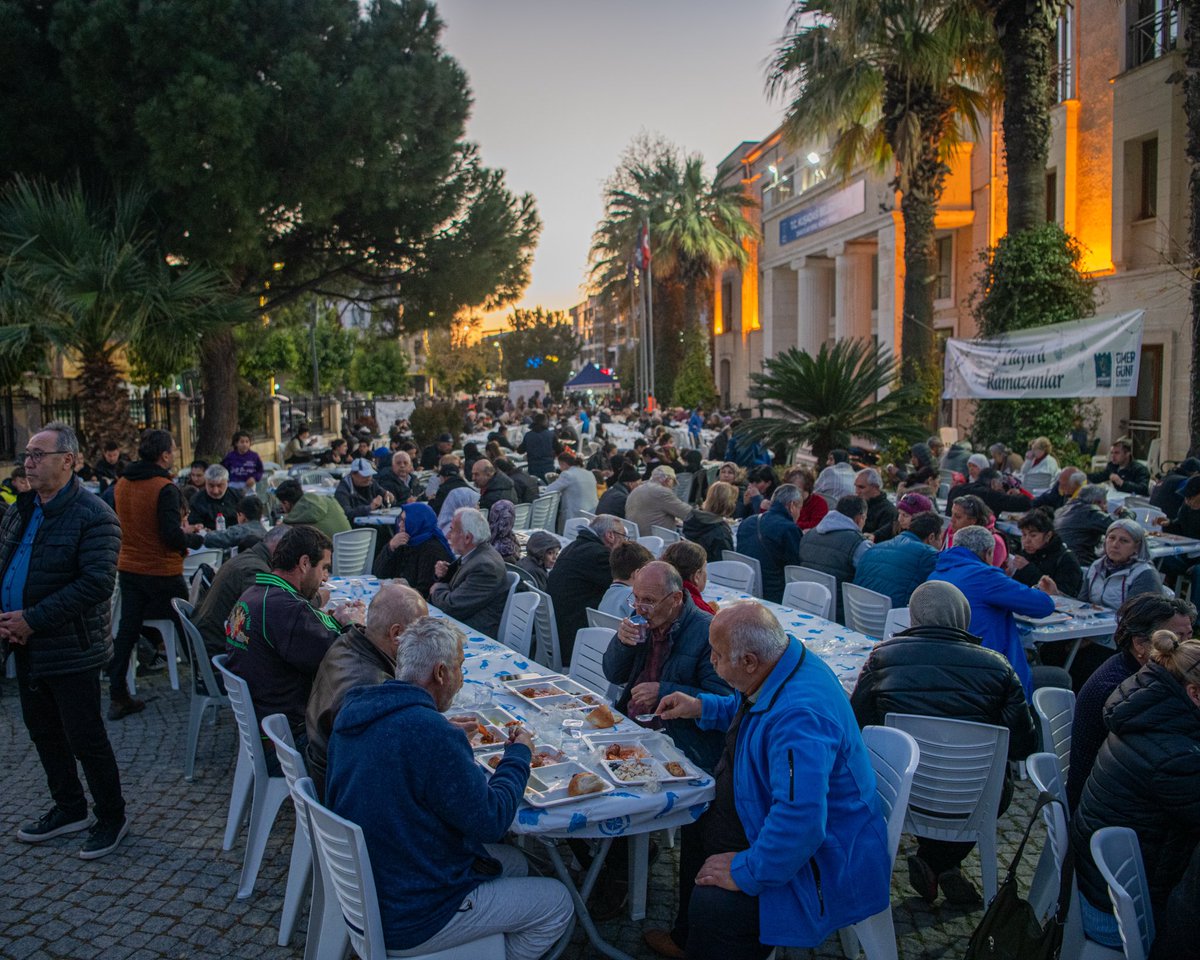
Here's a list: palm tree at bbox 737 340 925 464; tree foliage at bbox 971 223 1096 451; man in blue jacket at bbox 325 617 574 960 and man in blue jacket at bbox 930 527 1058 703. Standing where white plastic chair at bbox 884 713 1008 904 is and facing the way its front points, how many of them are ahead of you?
3

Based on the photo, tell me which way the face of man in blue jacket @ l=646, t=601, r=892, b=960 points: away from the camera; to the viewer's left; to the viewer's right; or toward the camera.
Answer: to the viewer's left

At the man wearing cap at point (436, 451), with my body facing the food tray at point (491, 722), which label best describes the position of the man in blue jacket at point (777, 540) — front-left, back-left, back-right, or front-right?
front-left

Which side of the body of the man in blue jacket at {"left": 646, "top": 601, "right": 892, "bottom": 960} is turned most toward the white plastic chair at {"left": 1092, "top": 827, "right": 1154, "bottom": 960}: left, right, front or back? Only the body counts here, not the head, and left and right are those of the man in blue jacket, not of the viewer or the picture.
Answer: back

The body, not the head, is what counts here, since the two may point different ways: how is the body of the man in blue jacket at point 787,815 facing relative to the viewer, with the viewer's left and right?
facing to the left of the viewer

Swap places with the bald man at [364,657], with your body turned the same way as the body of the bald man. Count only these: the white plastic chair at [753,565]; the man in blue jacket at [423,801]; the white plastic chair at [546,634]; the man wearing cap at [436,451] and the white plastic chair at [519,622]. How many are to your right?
1

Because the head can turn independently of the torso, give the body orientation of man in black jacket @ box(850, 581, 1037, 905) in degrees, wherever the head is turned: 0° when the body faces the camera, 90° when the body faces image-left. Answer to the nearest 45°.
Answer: approximately 180°

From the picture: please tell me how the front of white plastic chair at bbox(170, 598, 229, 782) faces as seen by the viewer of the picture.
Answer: facing to the right of the viewer

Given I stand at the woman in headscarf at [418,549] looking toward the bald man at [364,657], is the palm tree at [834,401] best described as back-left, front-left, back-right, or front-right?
back-left

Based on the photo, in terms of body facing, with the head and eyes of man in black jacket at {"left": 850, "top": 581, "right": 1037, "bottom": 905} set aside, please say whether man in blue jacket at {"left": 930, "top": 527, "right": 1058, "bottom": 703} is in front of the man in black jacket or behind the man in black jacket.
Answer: in front

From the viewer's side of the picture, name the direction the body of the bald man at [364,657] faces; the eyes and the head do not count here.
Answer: to the viewer's right

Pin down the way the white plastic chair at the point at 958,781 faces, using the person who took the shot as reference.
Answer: facing away from the viewer

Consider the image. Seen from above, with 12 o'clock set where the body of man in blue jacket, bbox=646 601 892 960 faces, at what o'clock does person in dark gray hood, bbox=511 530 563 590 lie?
The person in dark gray hood is roughly at 2 o'clock from the man in blue jacket.

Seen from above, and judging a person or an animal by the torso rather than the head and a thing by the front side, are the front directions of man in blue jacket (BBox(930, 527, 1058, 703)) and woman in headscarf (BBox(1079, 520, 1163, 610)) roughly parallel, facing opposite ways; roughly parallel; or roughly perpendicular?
roughly parallel, facing opposite ways

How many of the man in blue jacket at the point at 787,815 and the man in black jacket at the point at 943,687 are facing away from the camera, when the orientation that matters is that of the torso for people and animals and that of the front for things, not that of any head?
1

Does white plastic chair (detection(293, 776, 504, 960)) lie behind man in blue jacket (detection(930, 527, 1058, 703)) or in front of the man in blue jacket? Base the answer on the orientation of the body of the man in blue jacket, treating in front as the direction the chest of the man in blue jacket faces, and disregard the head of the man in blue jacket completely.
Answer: behind

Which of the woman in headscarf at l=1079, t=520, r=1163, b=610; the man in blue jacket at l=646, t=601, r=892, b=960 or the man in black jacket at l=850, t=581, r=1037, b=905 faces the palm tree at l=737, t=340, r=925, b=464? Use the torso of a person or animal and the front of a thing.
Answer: the man in black jacket

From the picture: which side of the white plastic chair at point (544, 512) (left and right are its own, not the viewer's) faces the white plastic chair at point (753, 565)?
right
